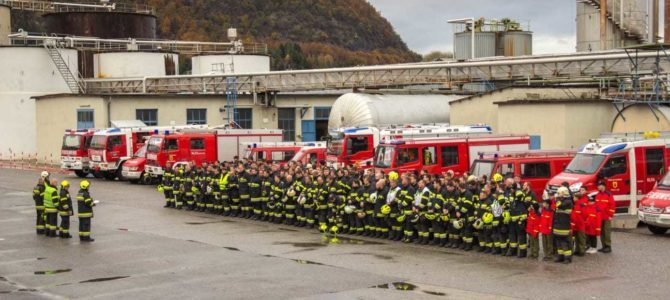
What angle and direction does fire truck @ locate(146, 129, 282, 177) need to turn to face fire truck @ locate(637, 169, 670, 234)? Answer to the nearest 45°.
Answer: approximately 90° to its left

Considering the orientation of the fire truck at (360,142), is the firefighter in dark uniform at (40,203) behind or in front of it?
in front

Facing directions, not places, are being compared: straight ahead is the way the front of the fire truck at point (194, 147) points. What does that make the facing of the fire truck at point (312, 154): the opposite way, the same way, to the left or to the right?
the same way

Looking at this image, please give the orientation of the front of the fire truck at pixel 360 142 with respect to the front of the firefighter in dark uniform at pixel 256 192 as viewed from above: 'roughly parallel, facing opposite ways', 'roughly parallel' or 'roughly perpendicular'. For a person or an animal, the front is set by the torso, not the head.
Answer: roughly parallel

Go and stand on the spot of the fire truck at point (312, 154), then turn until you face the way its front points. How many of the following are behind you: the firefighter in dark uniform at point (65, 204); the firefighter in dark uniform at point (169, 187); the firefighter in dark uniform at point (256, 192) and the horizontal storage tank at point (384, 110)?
1

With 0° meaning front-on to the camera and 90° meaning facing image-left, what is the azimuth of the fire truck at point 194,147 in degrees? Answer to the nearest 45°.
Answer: approximately 45°

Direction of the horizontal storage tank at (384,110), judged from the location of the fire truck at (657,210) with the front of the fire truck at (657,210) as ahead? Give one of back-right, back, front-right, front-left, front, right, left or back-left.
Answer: right

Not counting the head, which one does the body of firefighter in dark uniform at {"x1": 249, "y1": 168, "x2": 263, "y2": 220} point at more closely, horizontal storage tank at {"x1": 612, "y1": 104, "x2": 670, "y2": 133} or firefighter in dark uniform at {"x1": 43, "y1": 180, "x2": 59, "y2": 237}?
the firefighter in dark uniform

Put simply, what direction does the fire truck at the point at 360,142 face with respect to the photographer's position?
facing the viewer and to the left of the viewer

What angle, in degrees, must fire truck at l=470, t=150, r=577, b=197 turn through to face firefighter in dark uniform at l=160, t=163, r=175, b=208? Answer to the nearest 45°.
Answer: approximately 45° to its right

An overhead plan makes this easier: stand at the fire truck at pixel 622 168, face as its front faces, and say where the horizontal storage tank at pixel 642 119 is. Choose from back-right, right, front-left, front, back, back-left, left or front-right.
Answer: back-right
